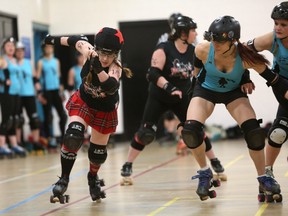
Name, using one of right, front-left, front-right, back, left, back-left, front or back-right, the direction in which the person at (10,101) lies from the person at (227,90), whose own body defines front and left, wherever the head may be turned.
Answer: back-right

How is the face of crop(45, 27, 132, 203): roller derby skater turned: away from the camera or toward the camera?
toward the camera

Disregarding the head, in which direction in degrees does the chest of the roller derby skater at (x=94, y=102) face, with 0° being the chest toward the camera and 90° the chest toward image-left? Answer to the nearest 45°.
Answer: approximately 0°

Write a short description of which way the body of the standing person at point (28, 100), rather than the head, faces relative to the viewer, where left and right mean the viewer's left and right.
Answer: facing the viewer

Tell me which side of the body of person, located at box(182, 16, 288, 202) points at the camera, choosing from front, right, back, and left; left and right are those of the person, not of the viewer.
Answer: front

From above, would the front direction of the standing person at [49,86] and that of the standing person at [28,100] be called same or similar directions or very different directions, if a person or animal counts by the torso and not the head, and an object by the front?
same or similar directions

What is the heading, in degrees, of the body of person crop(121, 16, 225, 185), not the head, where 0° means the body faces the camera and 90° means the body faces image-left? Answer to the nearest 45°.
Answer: approximately 315°

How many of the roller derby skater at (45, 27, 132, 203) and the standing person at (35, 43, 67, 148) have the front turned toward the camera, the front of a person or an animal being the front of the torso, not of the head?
2

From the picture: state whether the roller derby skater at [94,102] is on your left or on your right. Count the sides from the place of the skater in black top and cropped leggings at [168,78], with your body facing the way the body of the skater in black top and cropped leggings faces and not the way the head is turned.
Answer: on your right

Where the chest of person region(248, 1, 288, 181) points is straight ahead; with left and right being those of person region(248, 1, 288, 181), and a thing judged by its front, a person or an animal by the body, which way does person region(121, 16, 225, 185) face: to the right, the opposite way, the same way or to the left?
to the left
